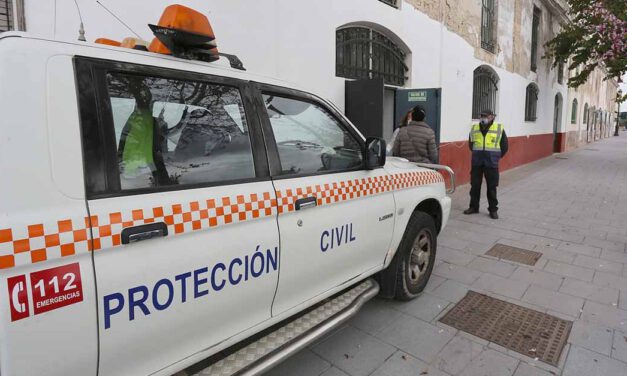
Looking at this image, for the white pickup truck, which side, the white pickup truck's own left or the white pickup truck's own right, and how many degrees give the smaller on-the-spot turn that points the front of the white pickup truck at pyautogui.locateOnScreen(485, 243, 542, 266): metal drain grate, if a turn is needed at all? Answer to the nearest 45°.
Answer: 0° — it already faces it

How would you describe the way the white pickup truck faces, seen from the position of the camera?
facing away from the viewer and to the right of the viewer
